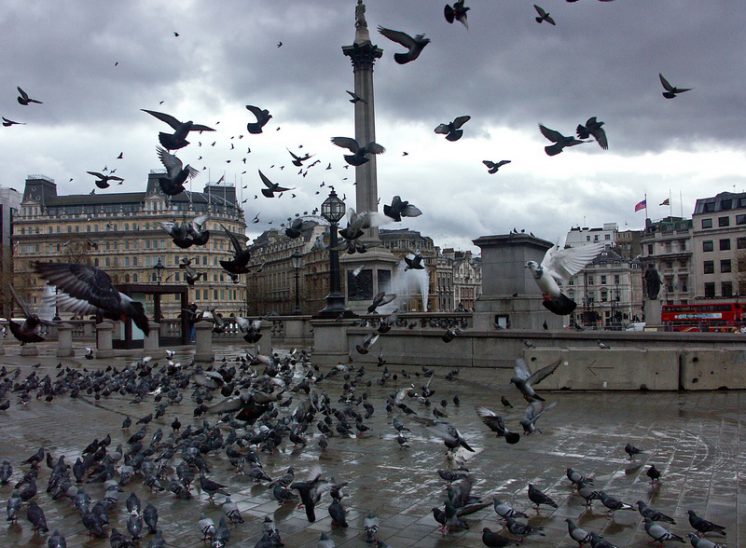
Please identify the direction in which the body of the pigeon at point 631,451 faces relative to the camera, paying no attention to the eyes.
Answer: to the viewer's left

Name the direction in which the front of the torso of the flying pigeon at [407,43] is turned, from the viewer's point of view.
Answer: to the viewer's right

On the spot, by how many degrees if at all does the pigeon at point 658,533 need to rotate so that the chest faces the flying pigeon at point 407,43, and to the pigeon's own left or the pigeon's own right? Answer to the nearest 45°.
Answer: approximately 45° to the pigeon's own right

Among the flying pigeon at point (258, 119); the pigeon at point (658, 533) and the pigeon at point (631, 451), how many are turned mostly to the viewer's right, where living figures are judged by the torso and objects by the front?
1

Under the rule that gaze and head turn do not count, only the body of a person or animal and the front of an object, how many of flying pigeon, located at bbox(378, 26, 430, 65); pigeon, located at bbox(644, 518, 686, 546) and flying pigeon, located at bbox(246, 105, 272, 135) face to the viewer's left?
1

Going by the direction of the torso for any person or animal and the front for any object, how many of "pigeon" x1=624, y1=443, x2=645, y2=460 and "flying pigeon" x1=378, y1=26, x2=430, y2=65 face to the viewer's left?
1
